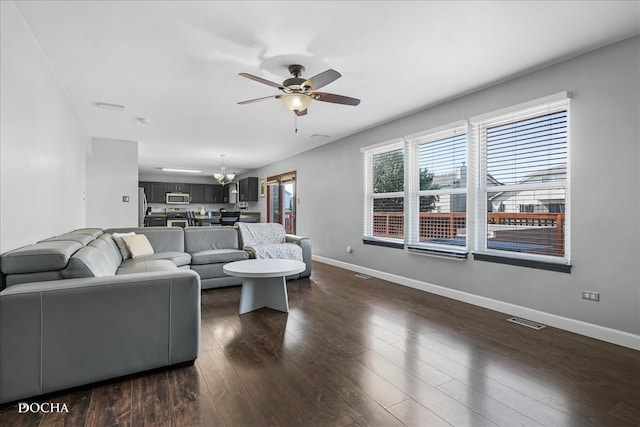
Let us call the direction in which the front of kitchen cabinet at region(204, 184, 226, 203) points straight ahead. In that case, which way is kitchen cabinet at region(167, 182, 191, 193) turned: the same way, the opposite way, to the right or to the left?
the same way

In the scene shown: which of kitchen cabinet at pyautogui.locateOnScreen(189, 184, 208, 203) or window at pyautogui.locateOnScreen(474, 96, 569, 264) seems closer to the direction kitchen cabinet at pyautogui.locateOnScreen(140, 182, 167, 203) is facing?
the window

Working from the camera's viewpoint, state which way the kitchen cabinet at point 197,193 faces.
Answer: facing the viewer

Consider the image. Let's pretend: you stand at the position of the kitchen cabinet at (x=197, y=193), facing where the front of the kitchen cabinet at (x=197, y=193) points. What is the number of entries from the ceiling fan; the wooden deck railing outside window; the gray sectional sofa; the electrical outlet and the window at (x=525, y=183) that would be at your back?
0

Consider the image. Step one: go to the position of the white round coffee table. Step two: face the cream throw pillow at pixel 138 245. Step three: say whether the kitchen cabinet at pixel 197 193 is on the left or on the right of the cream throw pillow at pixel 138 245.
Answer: right

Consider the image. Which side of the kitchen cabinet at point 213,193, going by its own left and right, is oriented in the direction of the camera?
front

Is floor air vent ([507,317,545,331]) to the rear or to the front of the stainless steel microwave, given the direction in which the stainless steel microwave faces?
to the front

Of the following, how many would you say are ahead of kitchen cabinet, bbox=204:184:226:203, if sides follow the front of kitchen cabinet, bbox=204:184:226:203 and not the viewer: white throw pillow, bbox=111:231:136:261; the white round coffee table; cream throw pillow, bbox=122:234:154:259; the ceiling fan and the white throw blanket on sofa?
5

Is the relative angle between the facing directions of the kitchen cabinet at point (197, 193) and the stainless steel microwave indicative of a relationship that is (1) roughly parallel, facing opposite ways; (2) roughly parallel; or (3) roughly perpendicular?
roughly parallel

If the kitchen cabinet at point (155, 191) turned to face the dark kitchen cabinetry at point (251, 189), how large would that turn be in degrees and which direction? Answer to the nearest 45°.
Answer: approximately 45° to its left

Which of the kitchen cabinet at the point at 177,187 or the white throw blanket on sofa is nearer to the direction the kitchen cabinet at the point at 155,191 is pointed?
the white throw blanket on sofa

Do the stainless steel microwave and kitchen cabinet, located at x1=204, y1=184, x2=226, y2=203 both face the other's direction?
no

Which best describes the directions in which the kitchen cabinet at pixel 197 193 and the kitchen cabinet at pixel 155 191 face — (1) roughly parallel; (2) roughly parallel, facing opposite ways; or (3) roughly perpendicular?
roughly parallel

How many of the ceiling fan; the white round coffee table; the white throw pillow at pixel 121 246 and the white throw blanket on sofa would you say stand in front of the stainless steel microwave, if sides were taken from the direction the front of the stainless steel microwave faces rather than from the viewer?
4

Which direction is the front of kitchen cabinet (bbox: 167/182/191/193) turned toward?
toward the camera

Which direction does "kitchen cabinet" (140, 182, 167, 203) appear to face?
toward the camera

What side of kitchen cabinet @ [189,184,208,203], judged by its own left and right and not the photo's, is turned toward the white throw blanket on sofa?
front

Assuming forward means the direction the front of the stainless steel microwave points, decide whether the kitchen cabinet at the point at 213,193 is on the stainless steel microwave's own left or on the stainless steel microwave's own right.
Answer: on the stainless steel microwave's own left

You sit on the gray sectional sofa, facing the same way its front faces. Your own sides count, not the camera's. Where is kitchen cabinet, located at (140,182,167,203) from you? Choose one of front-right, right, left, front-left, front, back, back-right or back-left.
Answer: back-left

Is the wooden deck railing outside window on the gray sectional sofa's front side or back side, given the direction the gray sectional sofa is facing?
on the front side

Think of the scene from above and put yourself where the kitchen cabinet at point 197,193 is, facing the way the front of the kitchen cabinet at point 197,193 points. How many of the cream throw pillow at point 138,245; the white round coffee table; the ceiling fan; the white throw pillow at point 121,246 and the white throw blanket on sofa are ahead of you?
5

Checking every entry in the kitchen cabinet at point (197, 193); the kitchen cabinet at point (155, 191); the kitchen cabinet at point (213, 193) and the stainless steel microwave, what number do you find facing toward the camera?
4

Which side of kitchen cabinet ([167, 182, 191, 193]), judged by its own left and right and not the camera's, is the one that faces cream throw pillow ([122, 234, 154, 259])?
front
